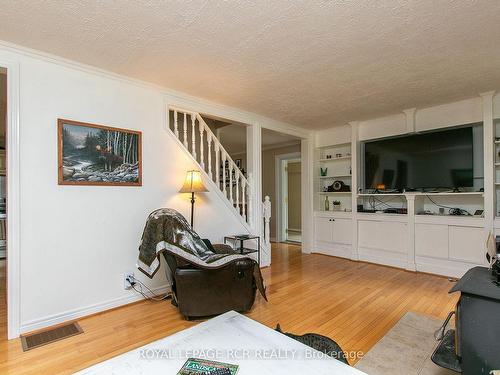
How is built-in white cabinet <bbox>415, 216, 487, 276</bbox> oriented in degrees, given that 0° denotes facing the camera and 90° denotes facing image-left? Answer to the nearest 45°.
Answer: approximately 45°

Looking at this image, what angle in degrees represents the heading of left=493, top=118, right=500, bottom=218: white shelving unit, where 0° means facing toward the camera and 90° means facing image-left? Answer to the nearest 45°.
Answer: approximately 45°

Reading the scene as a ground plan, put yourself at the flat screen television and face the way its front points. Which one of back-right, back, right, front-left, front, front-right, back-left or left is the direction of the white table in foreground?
front-left

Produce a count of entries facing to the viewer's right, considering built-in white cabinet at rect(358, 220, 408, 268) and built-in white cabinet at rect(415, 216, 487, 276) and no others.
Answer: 0

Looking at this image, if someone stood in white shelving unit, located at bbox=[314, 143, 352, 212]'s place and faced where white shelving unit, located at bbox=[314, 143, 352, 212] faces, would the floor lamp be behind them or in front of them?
in front

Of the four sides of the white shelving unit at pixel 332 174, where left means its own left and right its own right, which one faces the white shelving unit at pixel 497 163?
left

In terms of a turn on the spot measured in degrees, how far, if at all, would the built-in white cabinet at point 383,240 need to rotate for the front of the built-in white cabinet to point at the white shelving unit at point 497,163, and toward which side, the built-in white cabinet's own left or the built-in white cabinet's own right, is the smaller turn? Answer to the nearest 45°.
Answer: approximately 135° to the built-in white cabinet's own left
